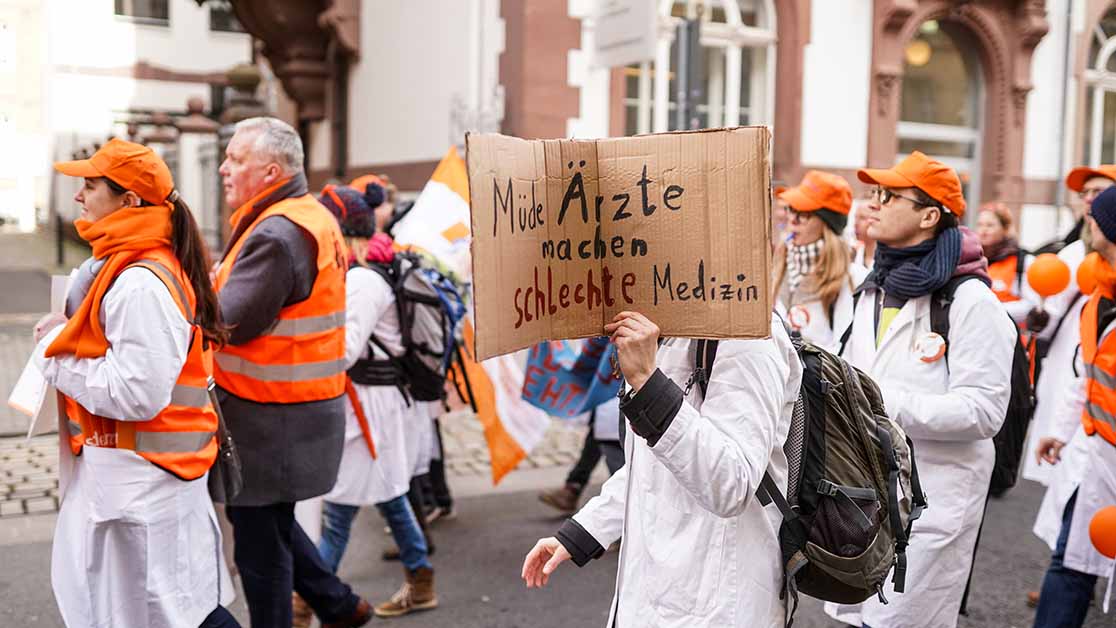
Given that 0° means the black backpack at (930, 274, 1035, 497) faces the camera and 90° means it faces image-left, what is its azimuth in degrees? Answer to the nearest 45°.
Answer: approximately 225°

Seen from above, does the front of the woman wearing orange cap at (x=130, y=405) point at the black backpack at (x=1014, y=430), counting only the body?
no

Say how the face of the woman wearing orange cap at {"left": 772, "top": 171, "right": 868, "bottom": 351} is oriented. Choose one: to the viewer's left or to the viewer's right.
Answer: to the viewer's left

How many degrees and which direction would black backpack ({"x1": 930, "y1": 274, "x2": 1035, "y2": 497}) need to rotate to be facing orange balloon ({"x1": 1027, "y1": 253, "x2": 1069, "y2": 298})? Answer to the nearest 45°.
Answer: approximately 45° to its left

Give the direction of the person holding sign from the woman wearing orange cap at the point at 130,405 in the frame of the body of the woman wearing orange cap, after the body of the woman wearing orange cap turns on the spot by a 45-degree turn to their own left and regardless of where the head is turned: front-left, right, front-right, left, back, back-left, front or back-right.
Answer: left

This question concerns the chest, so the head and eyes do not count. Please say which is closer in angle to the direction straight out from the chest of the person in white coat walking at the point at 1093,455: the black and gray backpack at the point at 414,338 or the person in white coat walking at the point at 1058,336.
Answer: the black and gray backpack

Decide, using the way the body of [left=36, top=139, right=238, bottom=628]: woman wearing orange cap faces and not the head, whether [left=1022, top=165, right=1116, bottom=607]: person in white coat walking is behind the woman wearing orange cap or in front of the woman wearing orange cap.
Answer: behind

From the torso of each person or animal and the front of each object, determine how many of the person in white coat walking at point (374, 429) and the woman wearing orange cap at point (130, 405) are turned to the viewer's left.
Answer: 2

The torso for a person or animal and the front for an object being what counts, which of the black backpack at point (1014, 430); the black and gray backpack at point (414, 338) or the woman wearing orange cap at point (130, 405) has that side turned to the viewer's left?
the woman wearing orange cap

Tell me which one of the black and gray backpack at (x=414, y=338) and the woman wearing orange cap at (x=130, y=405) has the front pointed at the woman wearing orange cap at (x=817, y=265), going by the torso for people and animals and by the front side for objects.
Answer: the black and gray backpack

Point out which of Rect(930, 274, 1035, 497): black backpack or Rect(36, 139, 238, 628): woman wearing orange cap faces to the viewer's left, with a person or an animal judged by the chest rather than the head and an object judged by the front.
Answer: the woman wearing orange cap

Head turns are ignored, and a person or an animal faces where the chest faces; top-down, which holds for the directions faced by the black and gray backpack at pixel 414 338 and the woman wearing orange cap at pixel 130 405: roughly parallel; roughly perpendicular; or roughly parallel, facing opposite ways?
roughly parallel, facing opposite ways

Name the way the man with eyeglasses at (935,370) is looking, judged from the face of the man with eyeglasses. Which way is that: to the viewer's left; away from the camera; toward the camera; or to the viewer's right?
to the viewer's left

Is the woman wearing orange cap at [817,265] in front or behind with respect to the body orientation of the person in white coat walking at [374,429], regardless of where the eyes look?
behind

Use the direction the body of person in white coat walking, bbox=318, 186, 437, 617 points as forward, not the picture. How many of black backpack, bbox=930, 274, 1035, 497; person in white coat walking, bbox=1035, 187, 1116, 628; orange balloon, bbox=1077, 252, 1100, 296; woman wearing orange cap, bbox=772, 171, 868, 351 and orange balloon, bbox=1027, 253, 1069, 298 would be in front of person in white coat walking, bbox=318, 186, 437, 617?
0

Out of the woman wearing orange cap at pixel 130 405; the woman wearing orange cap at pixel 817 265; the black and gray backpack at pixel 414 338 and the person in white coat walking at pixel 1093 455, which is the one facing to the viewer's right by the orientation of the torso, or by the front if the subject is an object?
the black and gray backpack

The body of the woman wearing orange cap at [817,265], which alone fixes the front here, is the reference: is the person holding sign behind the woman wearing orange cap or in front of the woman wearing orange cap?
in front

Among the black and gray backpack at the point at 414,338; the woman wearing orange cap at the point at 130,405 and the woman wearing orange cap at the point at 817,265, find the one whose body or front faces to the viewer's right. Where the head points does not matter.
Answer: the black and gray backpack

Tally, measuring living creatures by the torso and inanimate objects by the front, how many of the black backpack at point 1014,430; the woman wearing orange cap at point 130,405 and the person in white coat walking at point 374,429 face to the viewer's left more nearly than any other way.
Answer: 2

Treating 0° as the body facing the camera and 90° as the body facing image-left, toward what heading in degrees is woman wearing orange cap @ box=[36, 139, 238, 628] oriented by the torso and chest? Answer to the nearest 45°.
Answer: approximately 90°
